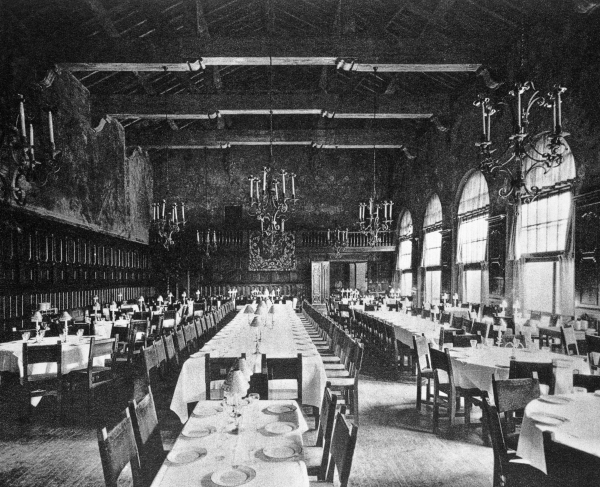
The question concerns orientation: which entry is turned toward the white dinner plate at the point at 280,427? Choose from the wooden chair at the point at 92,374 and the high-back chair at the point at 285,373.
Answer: the high-back chair

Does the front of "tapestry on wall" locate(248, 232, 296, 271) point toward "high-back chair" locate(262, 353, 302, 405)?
yes

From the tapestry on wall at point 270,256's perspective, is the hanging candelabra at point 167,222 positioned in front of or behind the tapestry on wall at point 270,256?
in front

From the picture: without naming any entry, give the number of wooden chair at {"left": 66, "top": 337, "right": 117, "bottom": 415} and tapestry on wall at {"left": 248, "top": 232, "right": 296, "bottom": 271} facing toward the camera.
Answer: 1

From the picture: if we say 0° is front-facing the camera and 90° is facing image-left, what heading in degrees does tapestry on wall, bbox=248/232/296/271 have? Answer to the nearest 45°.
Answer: approximately 0°

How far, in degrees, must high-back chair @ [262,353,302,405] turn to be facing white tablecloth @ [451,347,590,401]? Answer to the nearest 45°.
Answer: approximately 90° to its left

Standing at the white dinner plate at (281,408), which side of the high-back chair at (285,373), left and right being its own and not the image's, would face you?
front

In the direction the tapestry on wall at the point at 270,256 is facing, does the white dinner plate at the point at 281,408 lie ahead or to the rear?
ahead

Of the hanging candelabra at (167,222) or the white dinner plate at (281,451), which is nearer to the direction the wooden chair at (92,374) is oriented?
the hanging candelabra

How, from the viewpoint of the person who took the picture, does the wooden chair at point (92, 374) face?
facing away from the viewer and to the left of the viewer
